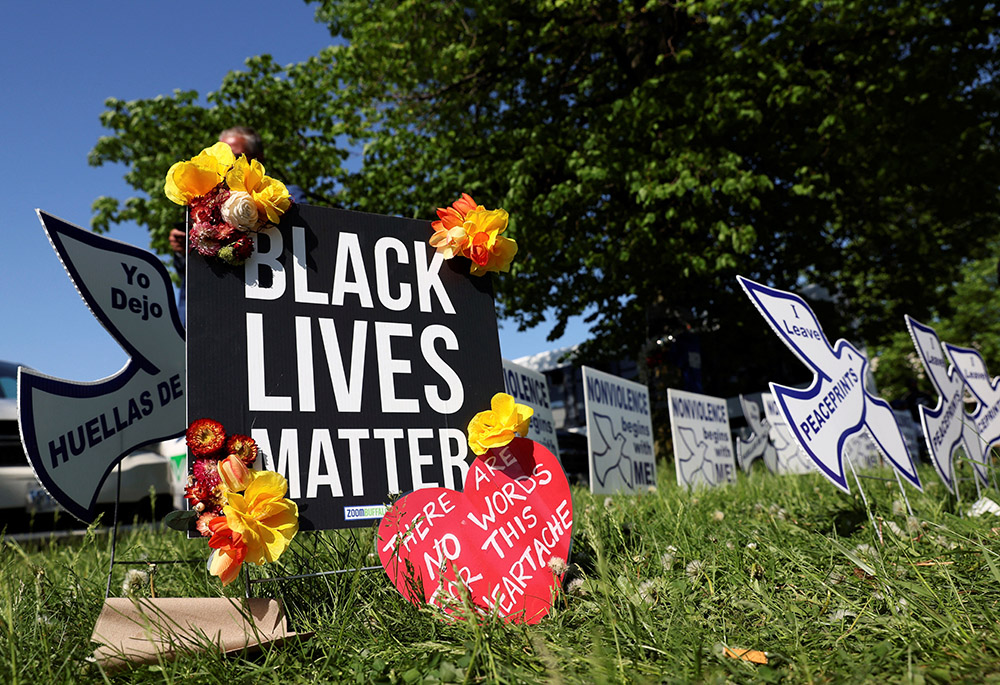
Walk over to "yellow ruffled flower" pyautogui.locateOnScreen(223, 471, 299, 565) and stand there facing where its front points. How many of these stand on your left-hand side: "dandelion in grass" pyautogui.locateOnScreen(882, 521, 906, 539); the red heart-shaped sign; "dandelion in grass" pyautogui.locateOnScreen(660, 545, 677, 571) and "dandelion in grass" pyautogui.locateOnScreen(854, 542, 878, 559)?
4

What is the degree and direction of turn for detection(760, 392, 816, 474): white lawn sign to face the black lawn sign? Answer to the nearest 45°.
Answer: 0° — it already faces it

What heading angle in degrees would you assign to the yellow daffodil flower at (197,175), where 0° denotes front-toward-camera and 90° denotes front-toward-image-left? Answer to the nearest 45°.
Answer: approximately 45°

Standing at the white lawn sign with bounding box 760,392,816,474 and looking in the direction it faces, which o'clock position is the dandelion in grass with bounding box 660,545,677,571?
The dandelion in grass is roughly at 12 o'clock from the white lawn sign.

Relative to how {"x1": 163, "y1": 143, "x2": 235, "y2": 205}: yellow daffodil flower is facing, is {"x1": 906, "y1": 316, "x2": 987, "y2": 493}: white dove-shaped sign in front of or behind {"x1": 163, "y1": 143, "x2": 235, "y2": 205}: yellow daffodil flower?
behind

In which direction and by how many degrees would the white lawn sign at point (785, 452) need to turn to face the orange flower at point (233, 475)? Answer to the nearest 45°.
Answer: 0° — it already faces it

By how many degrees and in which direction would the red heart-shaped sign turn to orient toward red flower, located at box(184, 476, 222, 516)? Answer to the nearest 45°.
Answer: approximately 90° to its right

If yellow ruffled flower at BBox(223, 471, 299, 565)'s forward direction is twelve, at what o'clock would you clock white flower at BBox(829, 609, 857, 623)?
The white flower is roughly at 10 o'clock from the yellow ruffled flower.

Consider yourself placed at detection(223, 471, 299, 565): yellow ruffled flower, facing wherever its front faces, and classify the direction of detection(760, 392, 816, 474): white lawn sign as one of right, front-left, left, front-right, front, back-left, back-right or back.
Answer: back-left
